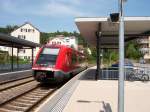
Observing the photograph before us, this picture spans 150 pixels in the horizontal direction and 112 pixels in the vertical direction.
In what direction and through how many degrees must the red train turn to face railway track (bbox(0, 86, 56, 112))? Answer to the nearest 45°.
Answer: approximately 45° to its left

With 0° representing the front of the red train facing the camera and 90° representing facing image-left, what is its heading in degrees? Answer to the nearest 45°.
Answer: approximately 45°
